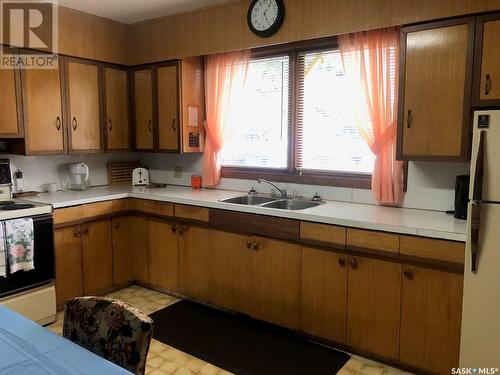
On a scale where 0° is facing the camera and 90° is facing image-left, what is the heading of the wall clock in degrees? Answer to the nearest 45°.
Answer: approximately 45°

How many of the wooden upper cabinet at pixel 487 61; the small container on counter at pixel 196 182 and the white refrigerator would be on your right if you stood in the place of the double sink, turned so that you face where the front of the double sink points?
1

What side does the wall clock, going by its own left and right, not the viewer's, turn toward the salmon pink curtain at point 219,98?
right

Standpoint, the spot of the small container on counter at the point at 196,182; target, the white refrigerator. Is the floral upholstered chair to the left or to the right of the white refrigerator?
right

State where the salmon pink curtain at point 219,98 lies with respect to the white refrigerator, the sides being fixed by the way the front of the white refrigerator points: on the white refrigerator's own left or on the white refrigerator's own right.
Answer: on the white refrigerator's own right

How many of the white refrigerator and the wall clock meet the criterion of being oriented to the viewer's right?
0

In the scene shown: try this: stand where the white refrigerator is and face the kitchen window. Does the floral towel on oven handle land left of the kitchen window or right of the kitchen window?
left

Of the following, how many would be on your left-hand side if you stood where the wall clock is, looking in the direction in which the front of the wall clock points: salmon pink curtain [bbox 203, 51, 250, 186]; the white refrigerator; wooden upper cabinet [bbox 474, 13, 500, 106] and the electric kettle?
2

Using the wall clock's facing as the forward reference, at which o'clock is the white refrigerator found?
The white refrigerator is roughly at 9 o'clock from the wall clock.
